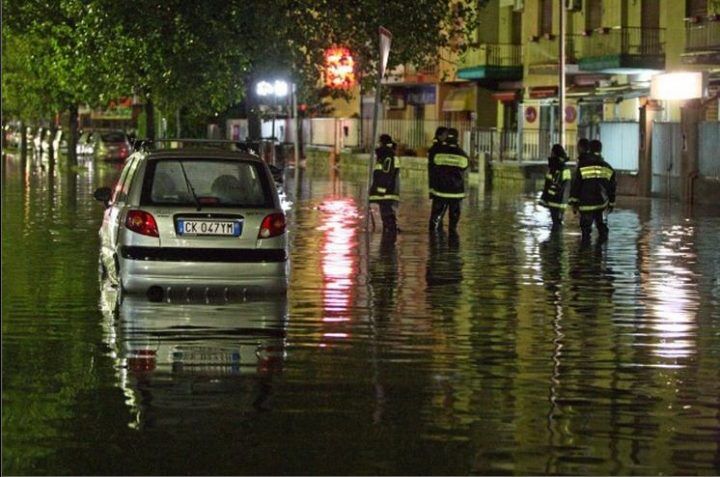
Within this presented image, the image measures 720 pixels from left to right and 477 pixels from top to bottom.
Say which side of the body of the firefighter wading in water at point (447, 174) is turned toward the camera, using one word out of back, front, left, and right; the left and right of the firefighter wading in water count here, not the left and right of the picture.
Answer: back

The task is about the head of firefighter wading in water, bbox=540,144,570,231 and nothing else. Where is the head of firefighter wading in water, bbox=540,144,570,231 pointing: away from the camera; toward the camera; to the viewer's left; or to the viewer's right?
away from the camera

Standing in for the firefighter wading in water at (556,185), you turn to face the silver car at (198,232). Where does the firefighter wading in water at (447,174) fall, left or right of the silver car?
right

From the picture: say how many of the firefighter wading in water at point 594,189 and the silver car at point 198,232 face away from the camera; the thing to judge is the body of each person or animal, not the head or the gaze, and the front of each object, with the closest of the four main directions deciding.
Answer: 2

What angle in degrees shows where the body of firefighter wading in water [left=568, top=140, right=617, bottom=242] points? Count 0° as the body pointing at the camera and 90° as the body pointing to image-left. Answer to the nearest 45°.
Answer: approximately 180°

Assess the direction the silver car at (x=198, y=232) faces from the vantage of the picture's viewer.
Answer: facing away from the viewer

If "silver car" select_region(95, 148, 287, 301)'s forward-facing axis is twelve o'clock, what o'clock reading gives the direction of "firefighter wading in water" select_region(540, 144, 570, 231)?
The firefighter wading in water is roughly at 1 o'clock from the silver car.
